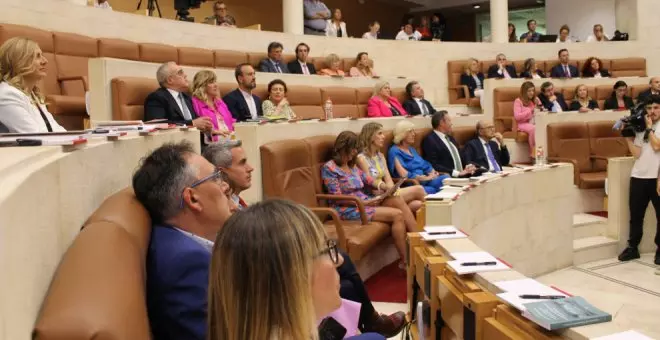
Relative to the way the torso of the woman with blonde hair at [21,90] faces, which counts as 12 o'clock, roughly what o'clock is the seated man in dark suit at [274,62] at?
The seated man in dark suit is roughly at 10 o'clock from the woman with blonde hair.

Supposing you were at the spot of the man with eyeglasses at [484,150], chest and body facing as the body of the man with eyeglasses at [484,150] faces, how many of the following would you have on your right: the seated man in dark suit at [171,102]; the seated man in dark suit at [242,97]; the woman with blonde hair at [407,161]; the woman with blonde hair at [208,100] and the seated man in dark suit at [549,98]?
4

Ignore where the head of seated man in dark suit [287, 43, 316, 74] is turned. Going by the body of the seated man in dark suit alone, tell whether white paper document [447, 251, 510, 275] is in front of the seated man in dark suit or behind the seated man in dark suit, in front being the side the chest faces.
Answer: in front

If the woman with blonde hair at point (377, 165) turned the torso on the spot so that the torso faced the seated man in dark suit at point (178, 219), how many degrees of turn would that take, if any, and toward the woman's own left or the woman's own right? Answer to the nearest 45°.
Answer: approximately 45° to the woman's own right

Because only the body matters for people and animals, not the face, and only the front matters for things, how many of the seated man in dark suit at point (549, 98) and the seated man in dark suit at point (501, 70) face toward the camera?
2

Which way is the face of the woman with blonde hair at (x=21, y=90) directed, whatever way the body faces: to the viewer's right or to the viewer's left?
to the viewer's right

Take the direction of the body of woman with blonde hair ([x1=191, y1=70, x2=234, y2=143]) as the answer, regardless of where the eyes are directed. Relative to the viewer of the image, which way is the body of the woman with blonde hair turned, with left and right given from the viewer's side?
facing the viewer and to the right of the viewer

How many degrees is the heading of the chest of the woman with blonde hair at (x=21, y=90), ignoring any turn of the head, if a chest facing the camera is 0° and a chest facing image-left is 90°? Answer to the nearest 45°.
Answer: approximately 270°

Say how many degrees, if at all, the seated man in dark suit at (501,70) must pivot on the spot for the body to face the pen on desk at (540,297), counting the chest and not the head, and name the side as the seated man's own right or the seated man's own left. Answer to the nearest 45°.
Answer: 0° — they already face it

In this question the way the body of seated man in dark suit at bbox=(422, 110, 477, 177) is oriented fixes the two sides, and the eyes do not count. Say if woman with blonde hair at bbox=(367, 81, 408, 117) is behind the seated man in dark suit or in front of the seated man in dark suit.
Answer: behind

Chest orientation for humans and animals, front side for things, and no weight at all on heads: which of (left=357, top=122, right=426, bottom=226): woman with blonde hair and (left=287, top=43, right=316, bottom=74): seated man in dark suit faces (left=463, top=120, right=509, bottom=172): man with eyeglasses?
the seated man in dark suit
